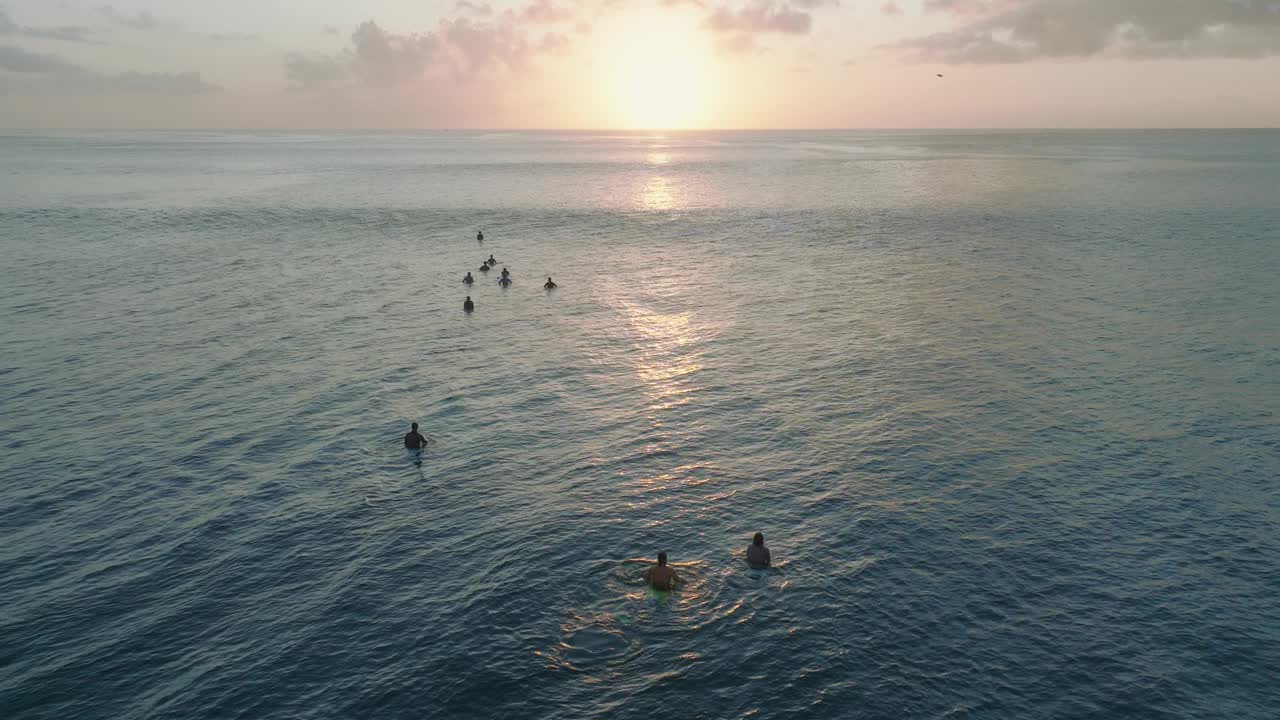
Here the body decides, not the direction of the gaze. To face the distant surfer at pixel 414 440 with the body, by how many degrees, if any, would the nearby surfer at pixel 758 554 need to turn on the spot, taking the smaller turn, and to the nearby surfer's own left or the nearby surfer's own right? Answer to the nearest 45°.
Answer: approximately 45° to the nearby surfer's own left

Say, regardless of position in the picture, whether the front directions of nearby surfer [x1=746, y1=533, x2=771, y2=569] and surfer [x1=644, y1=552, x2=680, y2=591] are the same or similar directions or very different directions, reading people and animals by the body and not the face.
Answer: same or similar directions

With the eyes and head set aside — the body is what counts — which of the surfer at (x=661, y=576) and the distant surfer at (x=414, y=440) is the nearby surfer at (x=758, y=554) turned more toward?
the distant surfer

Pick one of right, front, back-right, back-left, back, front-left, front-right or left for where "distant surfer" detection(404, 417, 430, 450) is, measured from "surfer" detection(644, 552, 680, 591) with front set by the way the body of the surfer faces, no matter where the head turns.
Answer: front-left

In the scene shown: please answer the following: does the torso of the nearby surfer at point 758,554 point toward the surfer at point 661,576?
no

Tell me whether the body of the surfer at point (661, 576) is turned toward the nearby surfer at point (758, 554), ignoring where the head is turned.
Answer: no

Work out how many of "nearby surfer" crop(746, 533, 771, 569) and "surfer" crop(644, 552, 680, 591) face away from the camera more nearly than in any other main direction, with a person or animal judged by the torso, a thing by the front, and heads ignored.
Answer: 2

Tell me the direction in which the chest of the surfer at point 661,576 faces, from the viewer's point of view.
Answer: away from the camera

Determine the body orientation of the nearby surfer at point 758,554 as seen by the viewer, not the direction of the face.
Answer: away from the camera
